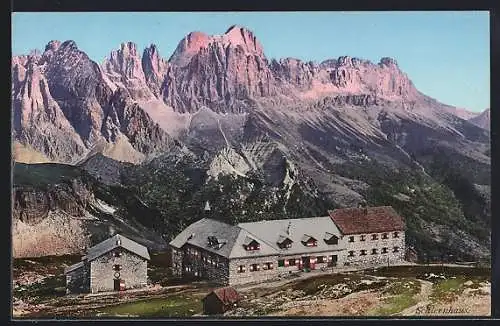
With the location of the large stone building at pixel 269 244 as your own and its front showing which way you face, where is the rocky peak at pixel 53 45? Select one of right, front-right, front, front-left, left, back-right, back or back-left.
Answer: back-right

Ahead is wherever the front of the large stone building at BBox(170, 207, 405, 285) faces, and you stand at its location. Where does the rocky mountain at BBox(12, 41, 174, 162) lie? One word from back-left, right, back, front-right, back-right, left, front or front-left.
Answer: back-right

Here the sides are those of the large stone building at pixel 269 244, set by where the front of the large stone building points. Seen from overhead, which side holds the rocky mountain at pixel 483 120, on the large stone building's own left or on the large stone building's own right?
on the large stone building's own left
